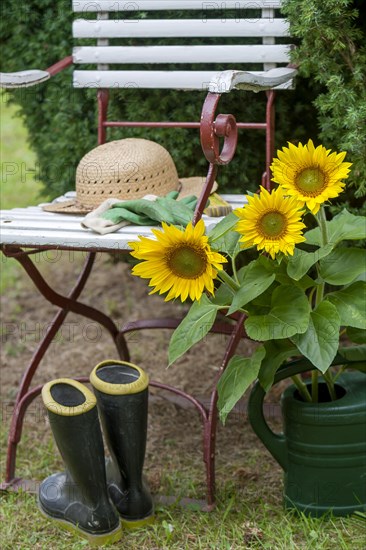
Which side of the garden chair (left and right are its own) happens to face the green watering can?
left

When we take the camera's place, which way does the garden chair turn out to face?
facing the viewer and to the left of the viewer

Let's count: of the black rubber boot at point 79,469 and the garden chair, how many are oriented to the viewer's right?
0

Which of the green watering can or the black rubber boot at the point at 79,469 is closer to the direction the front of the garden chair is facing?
the black rubber boot

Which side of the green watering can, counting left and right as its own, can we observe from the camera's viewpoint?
right
